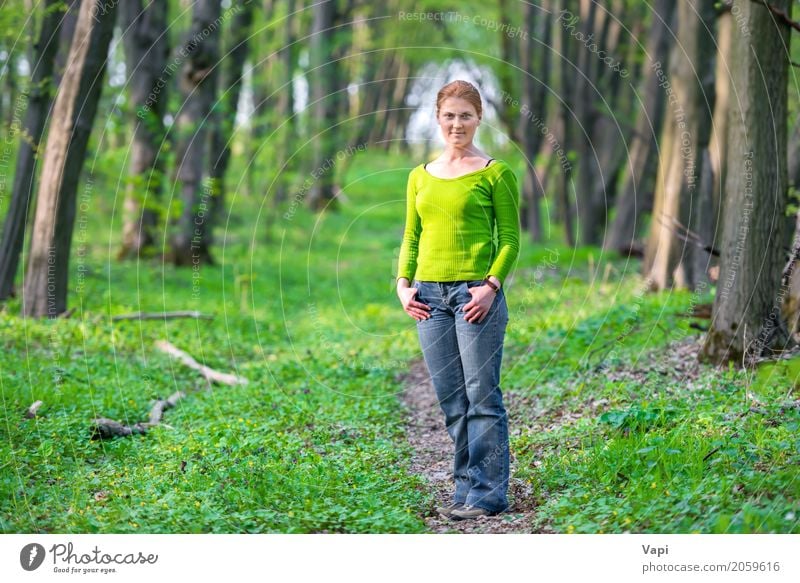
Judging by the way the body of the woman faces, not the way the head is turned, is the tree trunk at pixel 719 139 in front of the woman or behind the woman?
behind

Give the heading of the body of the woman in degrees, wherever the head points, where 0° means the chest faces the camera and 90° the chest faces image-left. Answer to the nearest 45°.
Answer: approximately 45°

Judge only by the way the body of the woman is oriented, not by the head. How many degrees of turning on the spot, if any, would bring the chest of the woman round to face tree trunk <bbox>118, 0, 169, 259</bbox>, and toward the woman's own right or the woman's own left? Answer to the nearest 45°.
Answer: approximately 90° to the woman's own right

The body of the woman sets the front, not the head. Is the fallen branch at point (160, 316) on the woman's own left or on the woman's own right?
on the woman's own right

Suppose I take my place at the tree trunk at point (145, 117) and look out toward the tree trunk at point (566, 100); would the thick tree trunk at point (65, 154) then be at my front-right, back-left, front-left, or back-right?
back-right

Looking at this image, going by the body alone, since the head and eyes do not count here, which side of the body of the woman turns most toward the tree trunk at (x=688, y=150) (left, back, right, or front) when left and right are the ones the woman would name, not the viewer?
back

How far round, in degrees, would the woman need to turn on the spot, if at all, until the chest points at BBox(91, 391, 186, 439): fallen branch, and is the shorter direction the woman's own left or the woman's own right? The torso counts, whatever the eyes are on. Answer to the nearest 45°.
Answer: approximately 90° to the woman's own right

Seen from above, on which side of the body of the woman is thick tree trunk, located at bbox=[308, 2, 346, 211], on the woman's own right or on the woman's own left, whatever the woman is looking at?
on the woman's own right
